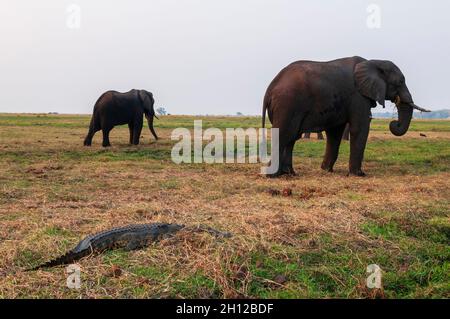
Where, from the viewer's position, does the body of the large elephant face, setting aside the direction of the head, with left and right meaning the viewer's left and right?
facing to the right of the viewer

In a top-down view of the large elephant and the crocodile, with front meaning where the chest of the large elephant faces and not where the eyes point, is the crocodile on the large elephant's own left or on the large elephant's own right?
on the large elephant's own right

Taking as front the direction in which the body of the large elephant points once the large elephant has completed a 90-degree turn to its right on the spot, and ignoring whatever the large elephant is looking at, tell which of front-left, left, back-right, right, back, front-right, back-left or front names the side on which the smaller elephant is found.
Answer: back-right

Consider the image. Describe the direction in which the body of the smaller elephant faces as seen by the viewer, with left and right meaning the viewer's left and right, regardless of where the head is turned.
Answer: facing to the right of the viewer

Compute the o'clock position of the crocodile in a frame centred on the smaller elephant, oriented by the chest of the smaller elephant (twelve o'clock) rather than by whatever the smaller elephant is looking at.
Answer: The crocodile is roughly at 3 o'clock from the smaller elephant.
